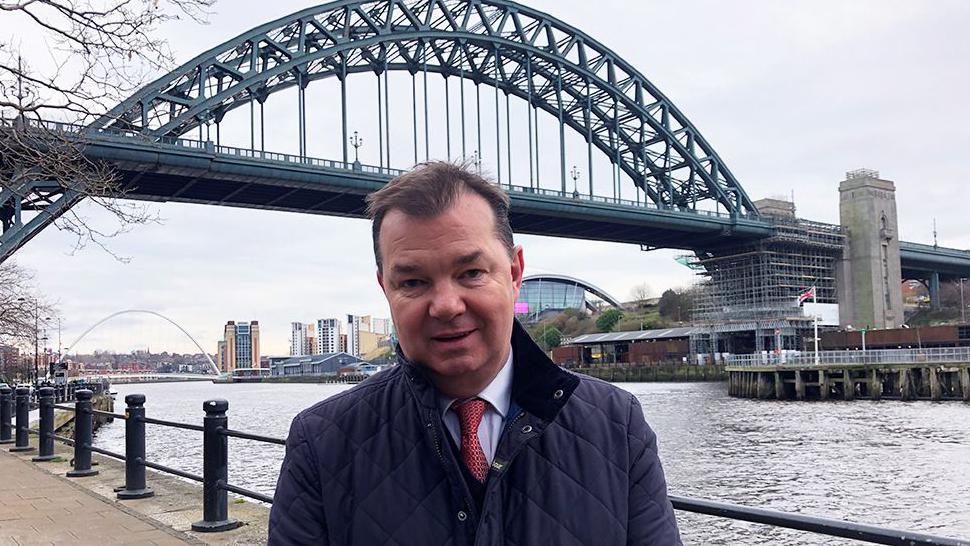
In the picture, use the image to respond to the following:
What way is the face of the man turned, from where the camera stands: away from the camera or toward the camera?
toward the camera

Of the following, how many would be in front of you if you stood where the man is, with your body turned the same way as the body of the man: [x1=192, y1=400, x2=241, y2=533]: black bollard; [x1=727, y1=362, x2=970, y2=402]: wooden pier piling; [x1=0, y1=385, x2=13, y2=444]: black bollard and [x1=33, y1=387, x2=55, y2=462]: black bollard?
0

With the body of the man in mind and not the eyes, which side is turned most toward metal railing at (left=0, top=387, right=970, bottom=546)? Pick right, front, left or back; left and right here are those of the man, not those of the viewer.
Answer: back

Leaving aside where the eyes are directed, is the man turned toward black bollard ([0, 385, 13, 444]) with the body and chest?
no

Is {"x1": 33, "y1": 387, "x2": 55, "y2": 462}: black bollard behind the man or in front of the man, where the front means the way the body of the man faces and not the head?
behind

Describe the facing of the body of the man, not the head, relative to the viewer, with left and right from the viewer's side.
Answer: facing the viewer

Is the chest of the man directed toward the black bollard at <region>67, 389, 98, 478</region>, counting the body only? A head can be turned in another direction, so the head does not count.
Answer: no

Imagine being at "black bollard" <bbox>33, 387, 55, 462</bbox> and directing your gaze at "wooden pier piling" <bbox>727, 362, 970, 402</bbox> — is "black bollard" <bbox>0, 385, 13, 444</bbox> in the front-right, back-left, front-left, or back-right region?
front-left

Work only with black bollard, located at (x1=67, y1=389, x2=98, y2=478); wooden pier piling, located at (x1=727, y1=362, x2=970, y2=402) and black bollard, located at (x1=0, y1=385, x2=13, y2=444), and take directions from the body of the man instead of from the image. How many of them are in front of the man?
0

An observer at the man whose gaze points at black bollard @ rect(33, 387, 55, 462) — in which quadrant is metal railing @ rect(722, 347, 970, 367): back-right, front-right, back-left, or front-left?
front-right

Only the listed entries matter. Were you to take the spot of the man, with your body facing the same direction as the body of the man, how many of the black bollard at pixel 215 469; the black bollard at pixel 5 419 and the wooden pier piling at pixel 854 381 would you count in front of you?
0

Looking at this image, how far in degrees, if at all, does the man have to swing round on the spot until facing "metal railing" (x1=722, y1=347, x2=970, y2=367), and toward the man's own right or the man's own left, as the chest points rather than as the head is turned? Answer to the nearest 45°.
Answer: approximately 135° to the man's own left
